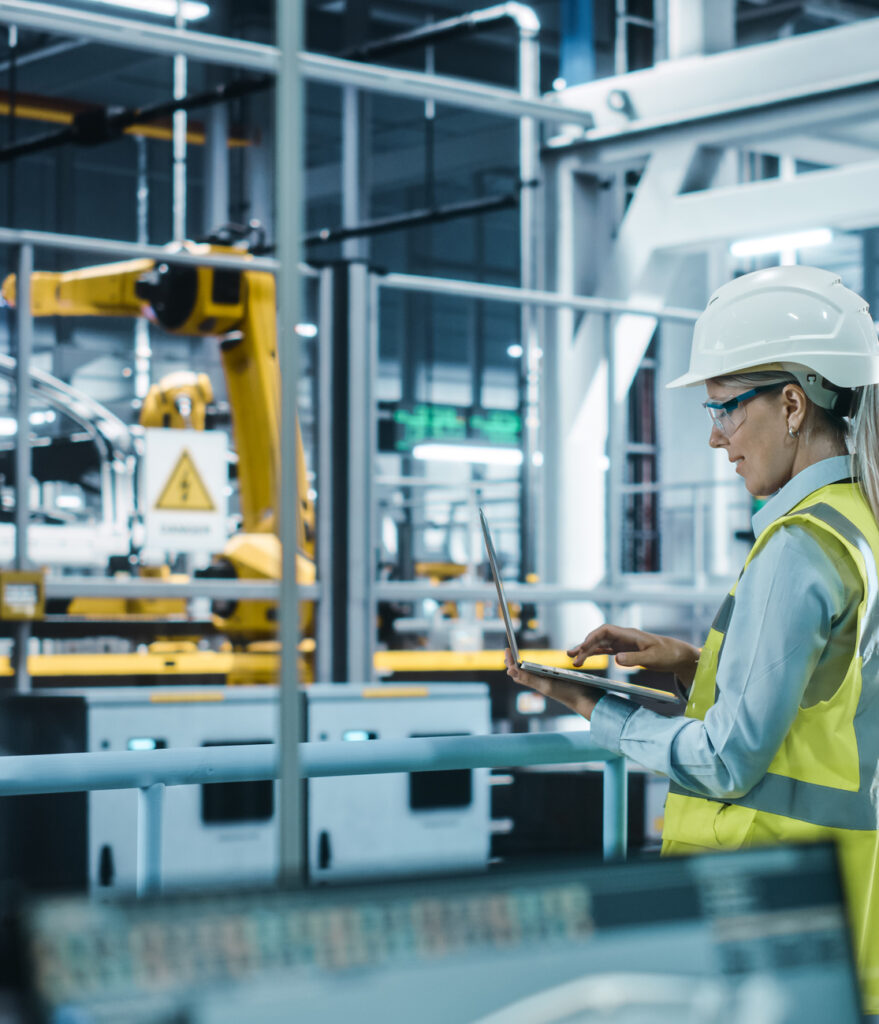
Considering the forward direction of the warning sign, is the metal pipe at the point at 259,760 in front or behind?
in front

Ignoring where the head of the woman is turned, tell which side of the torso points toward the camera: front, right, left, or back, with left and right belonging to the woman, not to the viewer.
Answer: left

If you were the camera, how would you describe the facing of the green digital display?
facing the viewer

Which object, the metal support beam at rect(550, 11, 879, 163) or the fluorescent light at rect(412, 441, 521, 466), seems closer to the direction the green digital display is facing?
the metal support beam

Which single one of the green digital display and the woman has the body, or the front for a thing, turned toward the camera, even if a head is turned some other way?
the green digital display

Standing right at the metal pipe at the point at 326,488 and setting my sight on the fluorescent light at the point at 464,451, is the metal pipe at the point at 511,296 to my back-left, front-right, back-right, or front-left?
front-right

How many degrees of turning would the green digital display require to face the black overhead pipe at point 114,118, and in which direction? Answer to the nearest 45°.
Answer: approximately 45° to its right

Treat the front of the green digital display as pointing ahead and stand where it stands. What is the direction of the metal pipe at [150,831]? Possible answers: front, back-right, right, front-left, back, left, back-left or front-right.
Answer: front

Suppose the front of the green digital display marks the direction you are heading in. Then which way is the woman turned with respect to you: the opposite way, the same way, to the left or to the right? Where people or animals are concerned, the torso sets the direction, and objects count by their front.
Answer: to the right

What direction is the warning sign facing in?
toward the camera

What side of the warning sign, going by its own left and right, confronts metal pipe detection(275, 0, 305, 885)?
front

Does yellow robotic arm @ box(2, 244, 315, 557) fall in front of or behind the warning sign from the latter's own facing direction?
behind

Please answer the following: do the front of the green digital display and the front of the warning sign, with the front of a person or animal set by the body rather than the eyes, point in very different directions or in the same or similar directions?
same or similar directions

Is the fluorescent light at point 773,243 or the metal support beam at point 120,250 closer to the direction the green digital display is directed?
the metal support beam

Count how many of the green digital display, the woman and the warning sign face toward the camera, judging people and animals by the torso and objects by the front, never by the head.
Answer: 2
